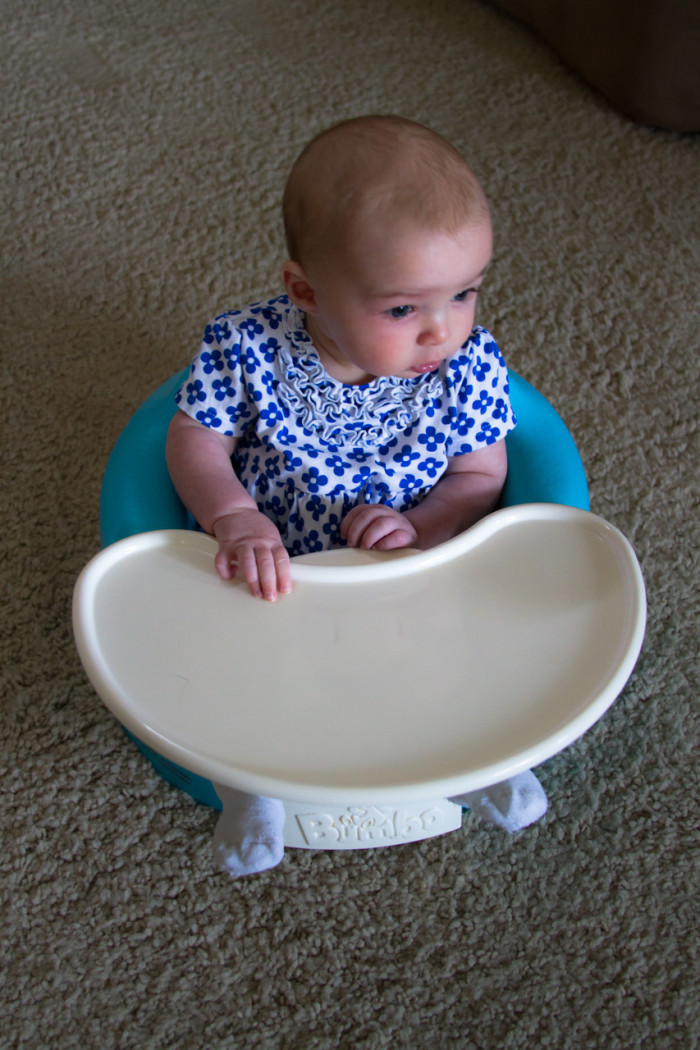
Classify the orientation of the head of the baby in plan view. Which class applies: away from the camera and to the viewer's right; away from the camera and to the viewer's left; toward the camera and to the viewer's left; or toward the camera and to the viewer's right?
toward the camera and to the viewer's right

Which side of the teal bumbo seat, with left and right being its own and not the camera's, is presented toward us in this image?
front

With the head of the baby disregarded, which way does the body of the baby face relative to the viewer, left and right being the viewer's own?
facing the viewer
